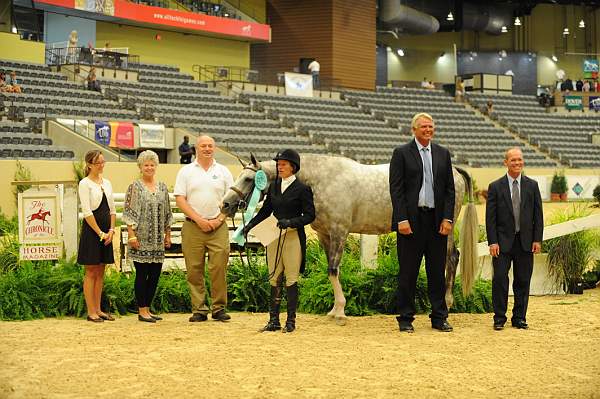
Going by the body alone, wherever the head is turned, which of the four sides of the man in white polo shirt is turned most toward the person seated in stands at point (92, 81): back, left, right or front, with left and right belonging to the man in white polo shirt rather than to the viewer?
back

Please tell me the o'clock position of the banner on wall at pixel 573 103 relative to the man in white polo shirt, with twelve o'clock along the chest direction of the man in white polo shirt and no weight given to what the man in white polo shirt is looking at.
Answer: The banner on wall is roughly at 7 o'clock from the man in white polo shirt.

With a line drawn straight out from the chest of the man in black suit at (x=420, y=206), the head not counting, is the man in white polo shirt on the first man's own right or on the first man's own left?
on the first man's own right

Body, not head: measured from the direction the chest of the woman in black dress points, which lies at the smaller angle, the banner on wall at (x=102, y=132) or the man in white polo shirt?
the man in white polo shirt

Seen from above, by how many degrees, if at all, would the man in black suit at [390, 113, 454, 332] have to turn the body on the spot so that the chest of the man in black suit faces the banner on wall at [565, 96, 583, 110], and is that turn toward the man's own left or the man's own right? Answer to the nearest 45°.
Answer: approximately 180°

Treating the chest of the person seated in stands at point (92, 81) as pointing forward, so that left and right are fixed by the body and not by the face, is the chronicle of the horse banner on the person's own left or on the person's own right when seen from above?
on the person's own right

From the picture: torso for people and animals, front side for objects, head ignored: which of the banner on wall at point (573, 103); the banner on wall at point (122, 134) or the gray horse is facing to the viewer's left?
the gray horse
